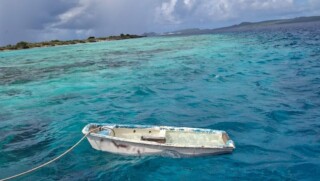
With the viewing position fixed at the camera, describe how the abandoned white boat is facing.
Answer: facing to the left of the viewer
